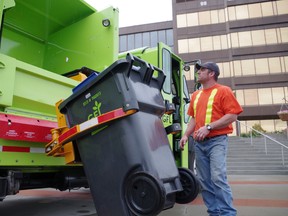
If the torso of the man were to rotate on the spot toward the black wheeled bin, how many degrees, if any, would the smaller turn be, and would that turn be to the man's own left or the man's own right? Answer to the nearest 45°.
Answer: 0° — they already face it

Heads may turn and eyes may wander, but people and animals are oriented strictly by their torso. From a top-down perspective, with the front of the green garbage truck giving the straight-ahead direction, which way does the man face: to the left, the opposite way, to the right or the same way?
the opposite way

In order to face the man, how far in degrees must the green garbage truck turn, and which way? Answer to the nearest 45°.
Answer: approximately 45° to its right

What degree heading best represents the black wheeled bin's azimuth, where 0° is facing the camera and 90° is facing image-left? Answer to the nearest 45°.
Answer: approximately 135°

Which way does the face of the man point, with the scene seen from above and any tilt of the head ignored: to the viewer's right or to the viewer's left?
to the viewer's left

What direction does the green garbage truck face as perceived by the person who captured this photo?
facing away from the viewer and to the right of the viewer
